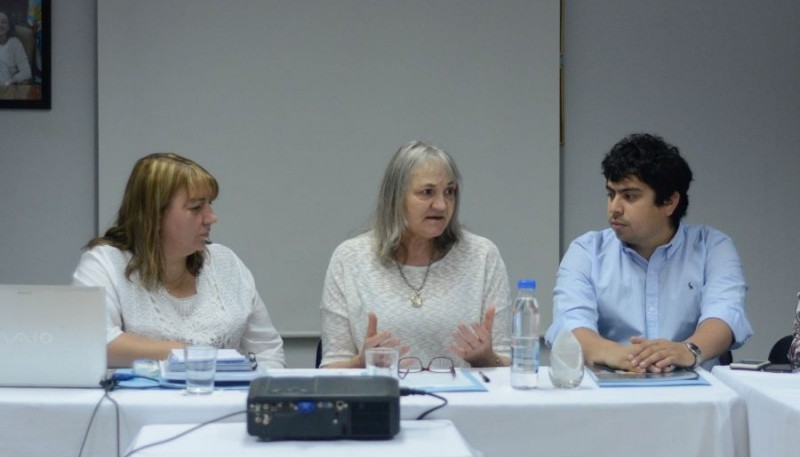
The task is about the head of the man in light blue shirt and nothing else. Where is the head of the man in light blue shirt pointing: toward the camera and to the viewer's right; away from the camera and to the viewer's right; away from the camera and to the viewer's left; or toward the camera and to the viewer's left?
toward the camera and to the viewer's left

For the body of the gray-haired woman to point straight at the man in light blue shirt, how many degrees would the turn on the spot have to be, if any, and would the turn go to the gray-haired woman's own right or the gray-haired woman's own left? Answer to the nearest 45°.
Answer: approximately 90° to the gray-haired woman's own left

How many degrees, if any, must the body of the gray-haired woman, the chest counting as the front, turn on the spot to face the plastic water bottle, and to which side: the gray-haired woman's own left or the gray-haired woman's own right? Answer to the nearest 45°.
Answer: approximately 45° to the gray-haired woman's own left

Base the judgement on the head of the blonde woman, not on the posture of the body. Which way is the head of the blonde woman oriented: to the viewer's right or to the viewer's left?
to the viewer's right

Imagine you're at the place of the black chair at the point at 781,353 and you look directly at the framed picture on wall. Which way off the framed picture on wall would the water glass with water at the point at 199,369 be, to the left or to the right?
left

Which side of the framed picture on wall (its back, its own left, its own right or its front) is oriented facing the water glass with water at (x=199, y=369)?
front

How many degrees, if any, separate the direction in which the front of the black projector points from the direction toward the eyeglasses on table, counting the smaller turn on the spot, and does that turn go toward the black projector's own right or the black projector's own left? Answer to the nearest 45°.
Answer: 0° — it already faces it

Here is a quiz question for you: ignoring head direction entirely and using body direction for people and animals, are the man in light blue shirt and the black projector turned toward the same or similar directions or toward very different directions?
very different directions

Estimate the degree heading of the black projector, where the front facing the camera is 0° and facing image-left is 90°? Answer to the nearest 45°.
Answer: approximately 180°

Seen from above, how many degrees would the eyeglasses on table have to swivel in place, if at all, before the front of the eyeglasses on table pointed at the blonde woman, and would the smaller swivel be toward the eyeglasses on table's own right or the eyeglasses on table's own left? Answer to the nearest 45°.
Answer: approximately 90° to the eyeglasses on table's own right
